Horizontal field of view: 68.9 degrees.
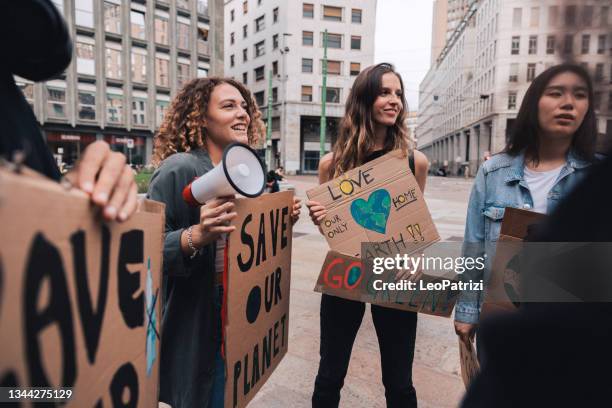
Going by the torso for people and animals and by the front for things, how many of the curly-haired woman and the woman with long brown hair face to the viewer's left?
0

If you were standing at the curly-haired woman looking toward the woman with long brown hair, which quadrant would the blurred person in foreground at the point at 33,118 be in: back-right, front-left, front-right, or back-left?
back-right

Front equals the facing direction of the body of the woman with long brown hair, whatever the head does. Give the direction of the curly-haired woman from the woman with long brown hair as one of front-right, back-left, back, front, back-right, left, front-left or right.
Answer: front-right

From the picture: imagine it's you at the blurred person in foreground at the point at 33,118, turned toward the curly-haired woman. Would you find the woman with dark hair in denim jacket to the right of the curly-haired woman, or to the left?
right

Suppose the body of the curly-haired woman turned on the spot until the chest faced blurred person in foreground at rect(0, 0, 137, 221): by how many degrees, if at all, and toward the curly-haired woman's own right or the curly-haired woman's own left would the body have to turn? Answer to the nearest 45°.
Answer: approximately 45° to the curly-haired woman's own right

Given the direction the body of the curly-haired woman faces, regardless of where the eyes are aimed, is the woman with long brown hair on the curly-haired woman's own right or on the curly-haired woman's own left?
on the curly-haired woman's own left

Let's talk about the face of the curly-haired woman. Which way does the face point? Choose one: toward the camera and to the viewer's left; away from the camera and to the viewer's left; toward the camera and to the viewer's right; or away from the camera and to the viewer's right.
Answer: toward the camera and to the viewer's right

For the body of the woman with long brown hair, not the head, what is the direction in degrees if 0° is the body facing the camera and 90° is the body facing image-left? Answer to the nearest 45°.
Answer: approximately 0°
